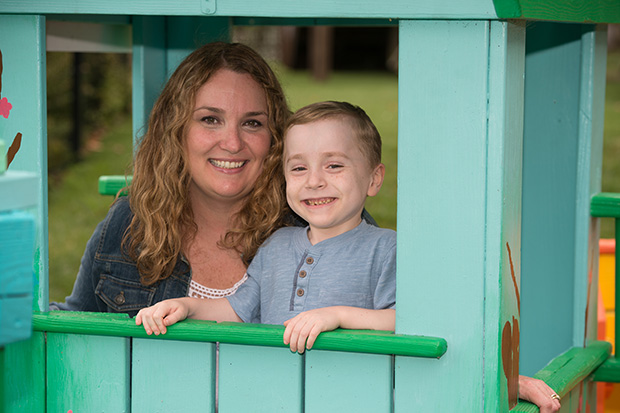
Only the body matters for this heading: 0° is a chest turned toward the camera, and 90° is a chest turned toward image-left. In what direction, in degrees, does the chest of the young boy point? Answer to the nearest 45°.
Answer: approximately 45°

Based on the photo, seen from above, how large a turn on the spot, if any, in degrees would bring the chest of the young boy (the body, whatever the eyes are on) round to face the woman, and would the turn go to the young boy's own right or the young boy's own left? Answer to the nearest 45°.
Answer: approximately 90° to the young boy's own right
